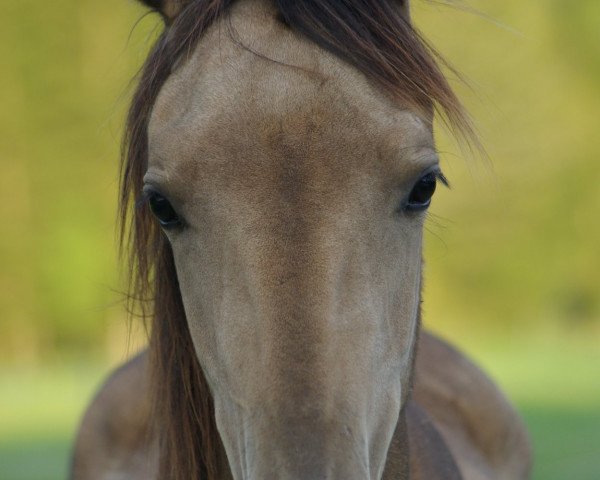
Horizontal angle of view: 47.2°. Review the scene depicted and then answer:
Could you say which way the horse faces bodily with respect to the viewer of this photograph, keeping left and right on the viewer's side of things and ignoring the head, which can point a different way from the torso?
facing the viewer
